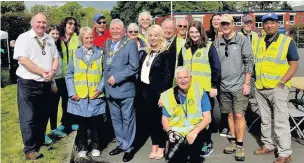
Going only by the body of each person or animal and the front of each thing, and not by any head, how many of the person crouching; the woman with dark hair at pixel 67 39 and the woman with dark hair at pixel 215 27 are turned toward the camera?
3

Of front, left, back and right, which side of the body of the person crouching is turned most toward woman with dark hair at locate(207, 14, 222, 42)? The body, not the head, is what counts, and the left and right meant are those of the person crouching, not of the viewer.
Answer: back

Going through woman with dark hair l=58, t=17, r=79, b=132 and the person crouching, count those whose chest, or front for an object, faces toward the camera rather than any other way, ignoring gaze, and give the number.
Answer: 2

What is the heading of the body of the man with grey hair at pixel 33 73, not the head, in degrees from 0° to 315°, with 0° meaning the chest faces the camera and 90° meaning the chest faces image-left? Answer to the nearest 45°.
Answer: approximately 315°

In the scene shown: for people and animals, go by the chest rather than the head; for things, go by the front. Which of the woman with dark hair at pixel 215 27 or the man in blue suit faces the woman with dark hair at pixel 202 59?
the woman with dark hair at pixel 215 27

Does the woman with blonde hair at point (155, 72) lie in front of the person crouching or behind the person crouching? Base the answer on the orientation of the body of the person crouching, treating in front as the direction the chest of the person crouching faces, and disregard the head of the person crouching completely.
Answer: behind

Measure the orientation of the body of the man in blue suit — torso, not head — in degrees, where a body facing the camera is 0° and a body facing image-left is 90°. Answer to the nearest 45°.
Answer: approximately 45°

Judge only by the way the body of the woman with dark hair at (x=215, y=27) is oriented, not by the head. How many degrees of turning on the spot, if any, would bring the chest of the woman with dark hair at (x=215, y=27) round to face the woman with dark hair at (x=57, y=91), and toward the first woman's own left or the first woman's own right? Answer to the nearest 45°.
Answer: approximately 45° to the first woman's own right

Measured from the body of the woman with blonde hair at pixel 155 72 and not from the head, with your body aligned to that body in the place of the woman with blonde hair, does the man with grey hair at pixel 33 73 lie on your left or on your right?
on your right

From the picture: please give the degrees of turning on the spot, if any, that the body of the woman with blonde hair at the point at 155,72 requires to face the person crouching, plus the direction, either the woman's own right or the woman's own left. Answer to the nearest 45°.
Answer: approximately 90° to the woman's own left

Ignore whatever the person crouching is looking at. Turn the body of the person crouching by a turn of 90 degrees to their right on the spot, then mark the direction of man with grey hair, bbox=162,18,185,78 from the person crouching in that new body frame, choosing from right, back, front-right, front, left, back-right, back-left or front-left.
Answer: right
